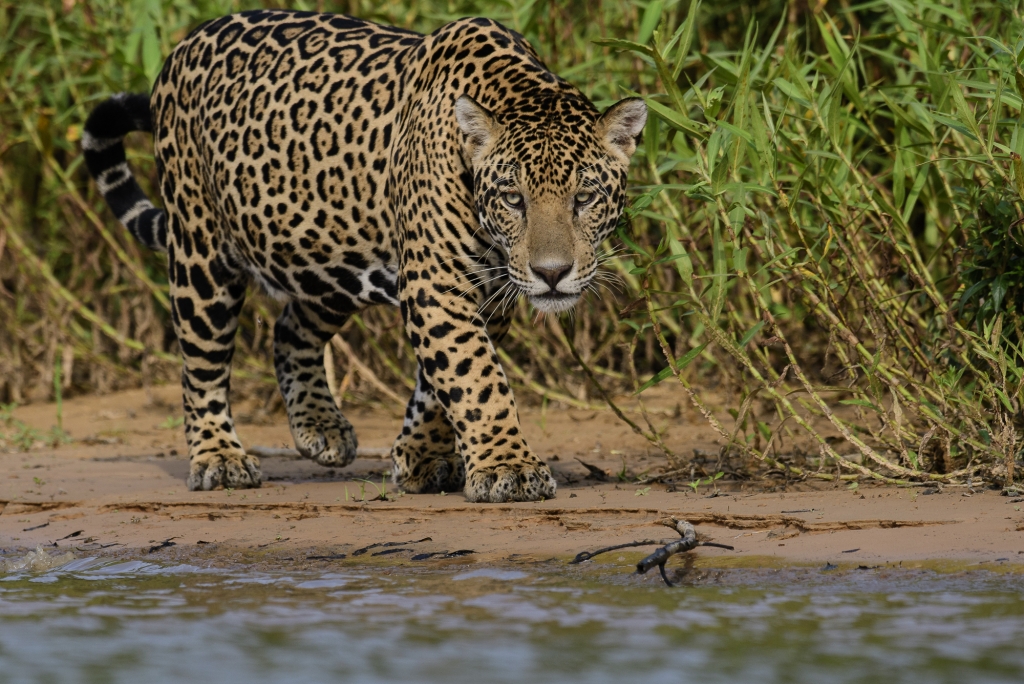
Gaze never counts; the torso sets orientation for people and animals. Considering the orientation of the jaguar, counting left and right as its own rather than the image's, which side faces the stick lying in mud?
front

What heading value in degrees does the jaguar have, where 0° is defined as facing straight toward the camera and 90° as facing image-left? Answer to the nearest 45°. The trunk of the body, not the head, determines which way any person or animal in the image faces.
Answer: approximately 315°
